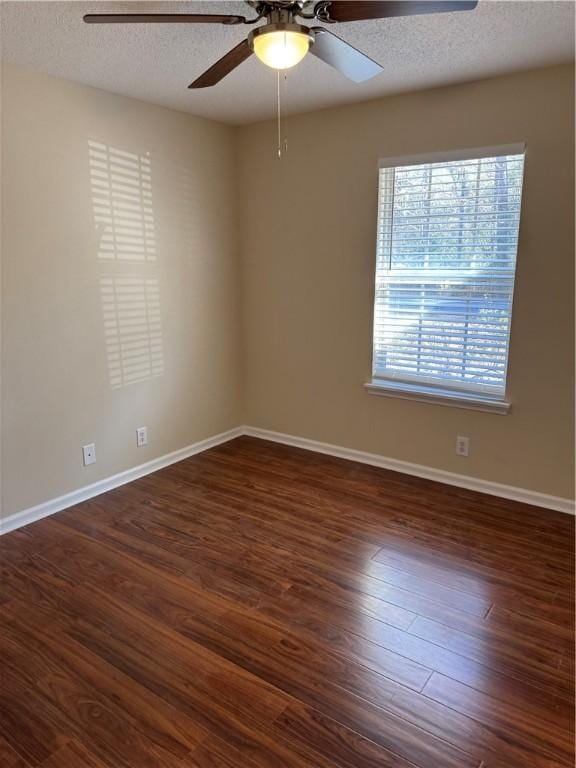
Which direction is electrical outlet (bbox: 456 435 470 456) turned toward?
toward the camera
